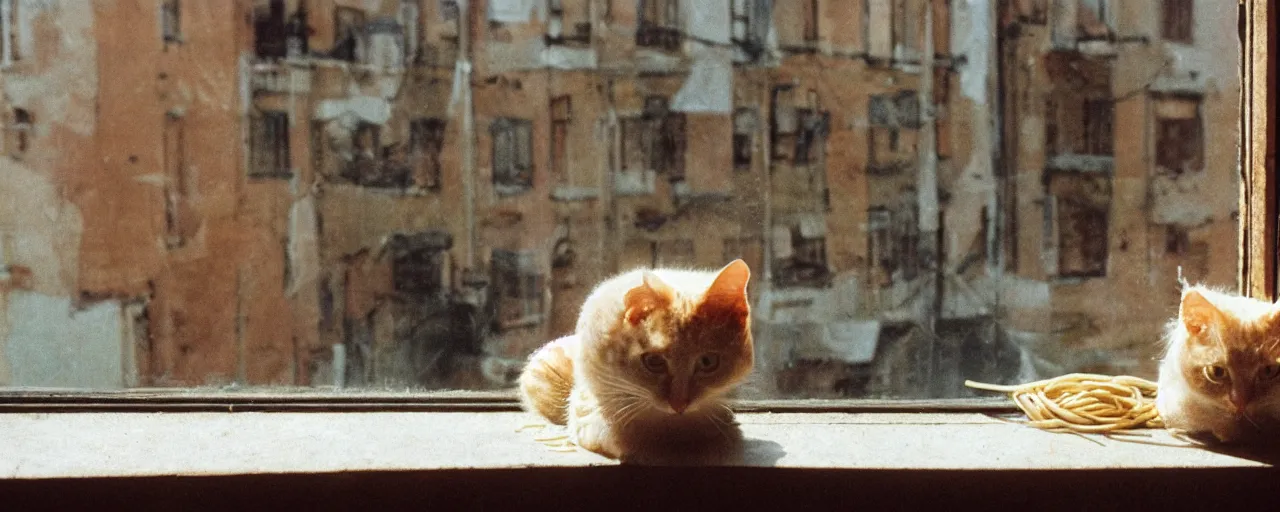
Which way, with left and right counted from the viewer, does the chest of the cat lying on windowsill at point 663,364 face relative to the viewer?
facing the viewer and to the right of the viewer

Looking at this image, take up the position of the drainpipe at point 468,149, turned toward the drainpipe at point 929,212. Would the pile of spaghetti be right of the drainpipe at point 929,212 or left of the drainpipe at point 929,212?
right

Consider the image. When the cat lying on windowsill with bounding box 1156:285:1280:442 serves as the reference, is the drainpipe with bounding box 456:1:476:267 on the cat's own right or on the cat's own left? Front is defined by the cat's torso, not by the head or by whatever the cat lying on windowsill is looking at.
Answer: on the cat's own right

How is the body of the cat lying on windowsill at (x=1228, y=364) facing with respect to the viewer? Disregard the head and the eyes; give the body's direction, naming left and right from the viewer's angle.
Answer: facing the viewer

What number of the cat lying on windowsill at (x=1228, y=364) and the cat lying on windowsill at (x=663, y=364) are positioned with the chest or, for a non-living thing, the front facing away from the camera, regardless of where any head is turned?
0
